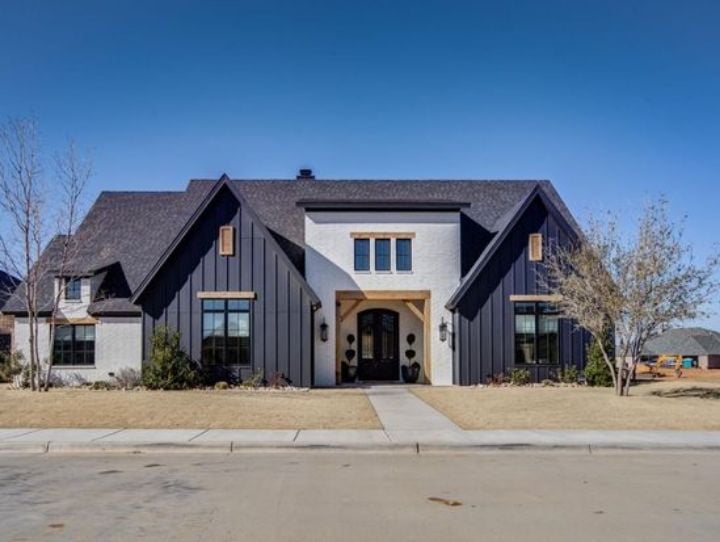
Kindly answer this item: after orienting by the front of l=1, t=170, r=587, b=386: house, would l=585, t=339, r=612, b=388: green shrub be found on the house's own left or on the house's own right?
on the house's own left

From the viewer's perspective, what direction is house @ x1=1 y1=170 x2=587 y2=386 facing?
toward the camera

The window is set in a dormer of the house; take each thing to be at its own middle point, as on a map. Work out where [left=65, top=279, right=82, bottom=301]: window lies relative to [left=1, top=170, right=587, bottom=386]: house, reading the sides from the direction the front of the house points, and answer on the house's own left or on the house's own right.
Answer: on the house's own right

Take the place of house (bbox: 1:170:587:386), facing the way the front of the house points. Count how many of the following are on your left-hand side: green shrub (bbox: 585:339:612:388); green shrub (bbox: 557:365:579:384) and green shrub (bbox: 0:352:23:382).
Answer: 2

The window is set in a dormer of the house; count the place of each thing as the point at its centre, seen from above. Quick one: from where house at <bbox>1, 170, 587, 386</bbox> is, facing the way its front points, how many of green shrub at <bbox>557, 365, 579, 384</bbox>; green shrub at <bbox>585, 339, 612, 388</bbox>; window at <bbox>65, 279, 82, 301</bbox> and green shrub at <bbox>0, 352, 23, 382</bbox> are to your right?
2

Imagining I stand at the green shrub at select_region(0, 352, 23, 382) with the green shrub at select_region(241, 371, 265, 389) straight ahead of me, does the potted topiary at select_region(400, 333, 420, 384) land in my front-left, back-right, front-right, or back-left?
front-left

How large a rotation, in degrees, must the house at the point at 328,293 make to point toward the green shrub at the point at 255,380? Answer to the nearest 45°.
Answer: approximately 45° to its right

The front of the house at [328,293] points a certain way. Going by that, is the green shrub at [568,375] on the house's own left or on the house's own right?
on the house's own left

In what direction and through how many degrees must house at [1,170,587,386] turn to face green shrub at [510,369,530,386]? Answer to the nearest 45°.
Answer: approximately 90° to its left

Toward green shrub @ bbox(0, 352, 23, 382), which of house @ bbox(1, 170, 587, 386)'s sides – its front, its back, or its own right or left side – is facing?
right

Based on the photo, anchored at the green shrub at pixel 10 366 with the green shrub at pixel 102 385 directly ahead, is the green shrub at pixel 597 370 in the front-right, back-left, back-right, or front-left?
front-left

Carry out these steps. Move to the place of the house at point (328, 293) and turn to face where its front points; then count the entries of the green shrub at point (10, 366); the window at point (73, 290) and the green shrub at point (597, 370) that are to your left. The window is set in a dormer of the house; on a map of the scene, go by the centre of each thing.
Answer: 1
